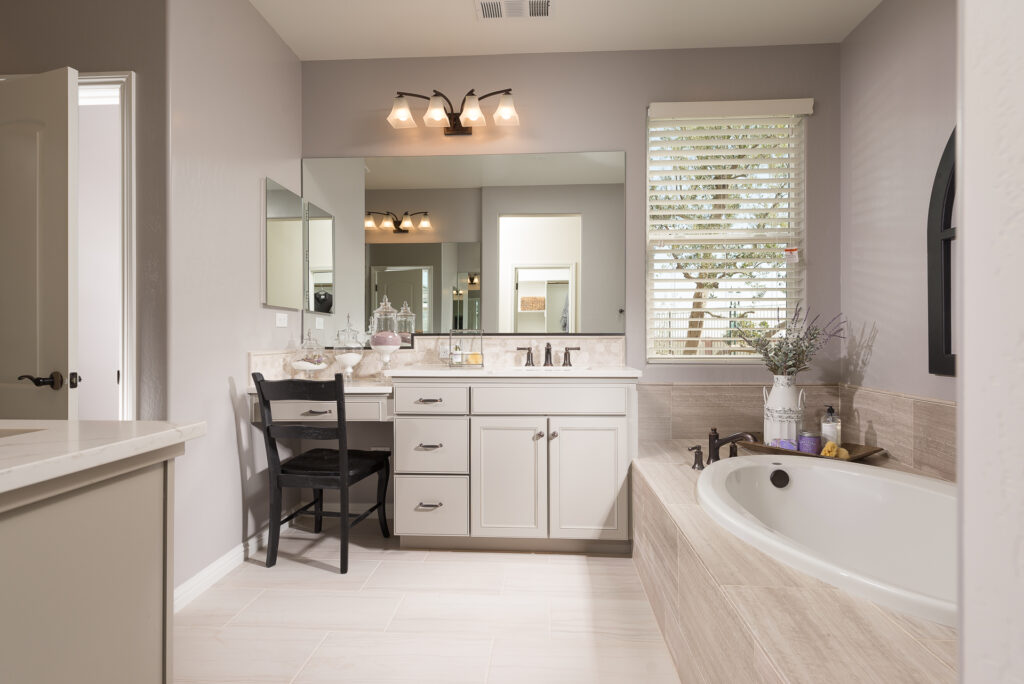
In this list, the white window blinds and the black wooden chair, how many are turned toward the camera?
1

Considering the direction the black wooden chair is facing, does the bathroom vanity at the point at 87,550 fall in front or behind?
behind

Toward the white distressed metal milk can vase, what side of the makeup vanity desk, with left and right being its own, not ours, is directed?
left

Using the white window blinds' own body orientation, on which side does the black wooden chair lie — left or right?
on its right

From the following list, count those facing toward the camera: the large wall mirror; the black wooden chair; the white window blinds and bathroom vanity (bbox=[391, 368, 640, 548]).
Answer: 3

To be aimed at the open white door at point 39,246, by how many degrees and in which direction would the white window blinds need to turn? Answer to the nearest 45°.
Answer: approximately 45° to its right

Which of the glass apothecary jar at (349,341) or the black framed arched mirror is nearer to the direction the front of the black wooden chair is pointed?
the glass apothecary jar
